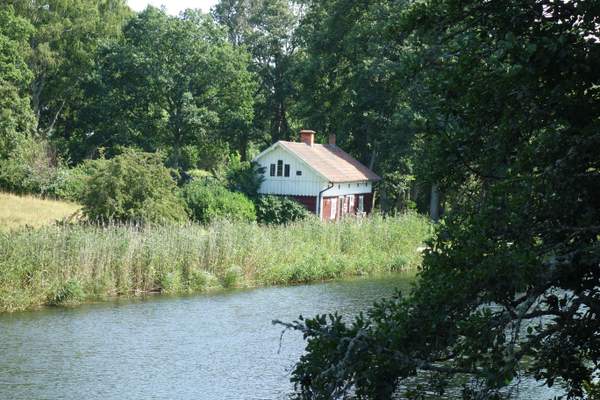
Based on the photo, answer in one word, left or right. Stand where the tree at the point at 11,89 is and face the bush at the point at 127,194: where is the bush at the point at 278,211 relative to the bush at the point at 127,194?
left

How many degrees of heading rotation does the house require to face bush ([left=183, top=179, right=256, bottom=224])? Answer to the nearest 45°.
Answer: approximately 90° to its right

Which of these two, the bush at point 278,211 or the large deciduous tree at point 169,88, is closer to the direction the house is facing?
the bush

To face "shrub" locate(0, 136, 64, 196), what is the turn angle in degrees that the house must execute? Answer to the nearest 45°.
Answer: approximately 135° to its right

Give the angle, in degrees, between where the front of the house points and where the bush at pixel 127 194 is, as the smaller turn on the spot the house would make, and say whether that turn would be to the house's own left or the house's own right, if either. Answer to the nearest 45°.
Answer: approximately 90° to the house's own right

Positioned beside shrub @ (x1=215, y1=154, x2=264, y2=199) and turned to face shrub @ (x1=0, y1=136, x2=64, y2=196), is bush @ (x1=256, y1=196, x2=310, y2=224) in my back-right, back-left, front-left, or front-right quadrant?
back-left

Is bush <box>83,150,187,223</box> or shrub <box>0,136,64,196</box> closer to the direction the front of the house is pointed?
the bush
